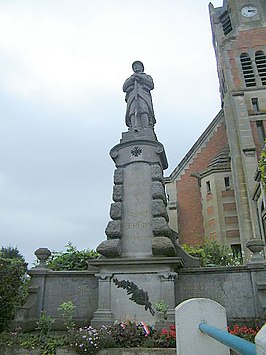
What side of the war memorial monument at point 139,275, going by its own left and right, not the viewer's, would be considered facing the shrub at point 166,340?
front

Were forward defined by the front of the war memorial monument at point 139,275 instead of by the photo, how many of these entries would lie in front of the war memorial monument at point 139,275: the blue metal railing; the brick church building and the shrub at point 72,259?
1

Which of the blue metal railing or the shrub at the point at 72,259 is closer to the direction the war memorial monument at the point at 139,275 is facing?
the blue metal railing

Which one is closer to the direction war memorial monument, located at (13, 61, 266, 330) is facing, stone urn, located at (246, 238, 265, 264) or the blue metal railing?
the blue metal railing

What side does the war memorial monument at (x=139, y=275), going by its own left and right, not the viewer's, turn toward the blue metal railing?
front

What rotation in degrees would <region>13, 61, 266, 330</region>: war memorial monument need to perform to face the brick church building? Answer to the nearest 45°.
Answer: approximately 135° to its left

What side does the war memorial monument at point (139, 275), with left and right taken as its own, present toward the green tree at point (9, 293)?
right

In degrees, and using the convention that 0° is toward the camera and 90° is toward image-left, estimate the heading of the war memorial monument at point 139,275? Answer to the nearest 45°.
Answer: approximately 0°

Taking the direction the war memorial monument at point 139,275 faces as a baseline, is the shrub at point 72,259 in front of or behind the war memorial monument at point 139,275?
behind
